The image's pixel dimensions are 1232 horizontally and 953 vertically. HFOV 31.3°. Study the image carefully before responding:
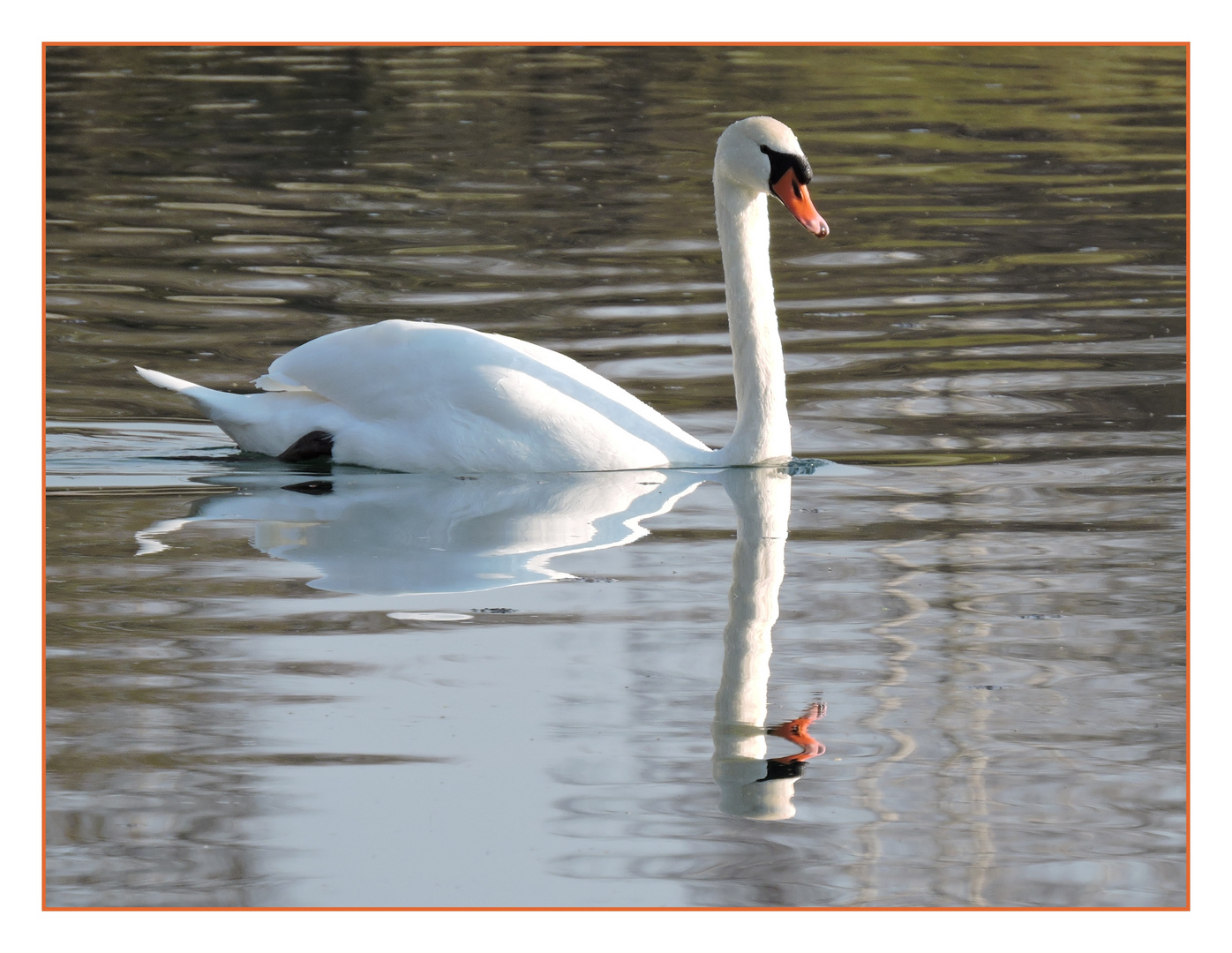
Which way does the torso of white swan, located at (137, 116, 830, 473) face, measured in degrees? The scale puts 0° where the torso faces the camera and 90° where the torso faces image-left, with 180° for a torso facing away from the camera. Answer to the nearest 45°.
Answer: approximately 270°
